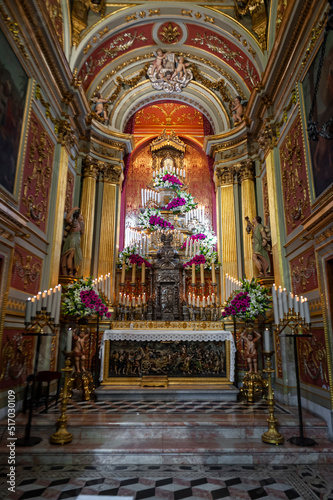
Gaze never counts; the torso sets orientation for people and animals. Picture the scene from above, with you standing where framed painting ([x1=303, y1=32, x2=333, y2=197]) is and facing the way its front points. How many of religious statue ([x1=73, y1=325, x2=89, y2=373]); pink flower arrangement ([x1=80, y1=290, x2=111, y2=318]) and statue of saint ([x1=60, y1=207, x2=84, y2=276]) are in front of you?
3

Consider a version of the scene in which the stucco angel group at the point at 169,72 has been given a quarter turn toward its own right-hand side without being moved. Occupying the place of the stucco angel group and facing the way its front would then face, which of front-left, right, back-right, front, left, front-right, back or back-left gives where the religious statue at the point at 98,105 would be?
front

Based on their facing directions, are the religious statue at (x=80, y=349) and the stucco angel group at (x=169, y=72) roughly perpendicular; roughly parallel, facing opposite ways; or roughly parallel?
roughly parallel

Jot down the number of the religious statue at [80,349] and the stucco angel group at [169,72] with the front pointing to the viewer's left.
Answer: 0

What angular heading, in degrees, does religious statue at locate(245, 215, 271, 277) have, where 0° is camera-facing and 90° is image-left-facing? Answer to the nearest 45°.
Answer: approximately 45°

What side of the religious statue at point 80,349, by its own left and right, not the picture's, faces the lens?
front

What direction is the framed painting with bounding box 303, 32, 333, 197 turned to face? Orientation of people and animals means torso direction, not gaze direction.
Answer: to the viewer's left

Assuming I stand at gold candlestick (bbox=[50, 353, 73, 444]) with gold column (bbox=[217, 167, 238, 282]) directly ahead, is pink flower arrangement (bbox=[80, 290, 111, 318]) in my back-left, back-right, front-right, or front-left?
front-left

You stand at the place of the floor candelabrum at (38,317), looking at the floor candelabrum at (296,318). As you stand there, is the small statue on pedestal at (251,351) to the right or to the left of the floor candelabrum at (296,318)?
left

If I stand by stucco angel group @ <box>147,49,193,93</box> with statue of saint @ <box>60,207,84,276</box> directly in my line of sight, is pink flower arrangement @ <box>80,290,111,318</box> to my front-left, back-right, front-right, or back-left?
front-left

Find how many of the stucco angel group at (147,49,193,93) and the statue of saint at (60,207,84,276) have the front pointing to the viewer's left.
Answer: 0

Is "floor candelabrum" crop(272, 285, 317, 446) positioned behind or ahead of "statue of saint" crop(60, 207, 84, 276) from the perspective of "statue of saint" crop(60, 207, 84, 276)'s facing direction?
ahead

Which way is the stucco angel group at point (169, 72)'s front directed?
toward the camera

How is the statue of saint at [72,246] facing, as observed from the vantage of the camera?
facing the viewer and to the right of the viewer

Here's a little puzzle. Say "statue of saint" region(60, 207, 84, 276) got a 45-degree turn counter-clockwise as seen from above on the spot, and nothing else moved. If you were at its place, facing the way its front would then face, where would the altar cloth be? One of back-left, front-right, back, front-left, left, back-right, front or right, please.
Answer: front-right
